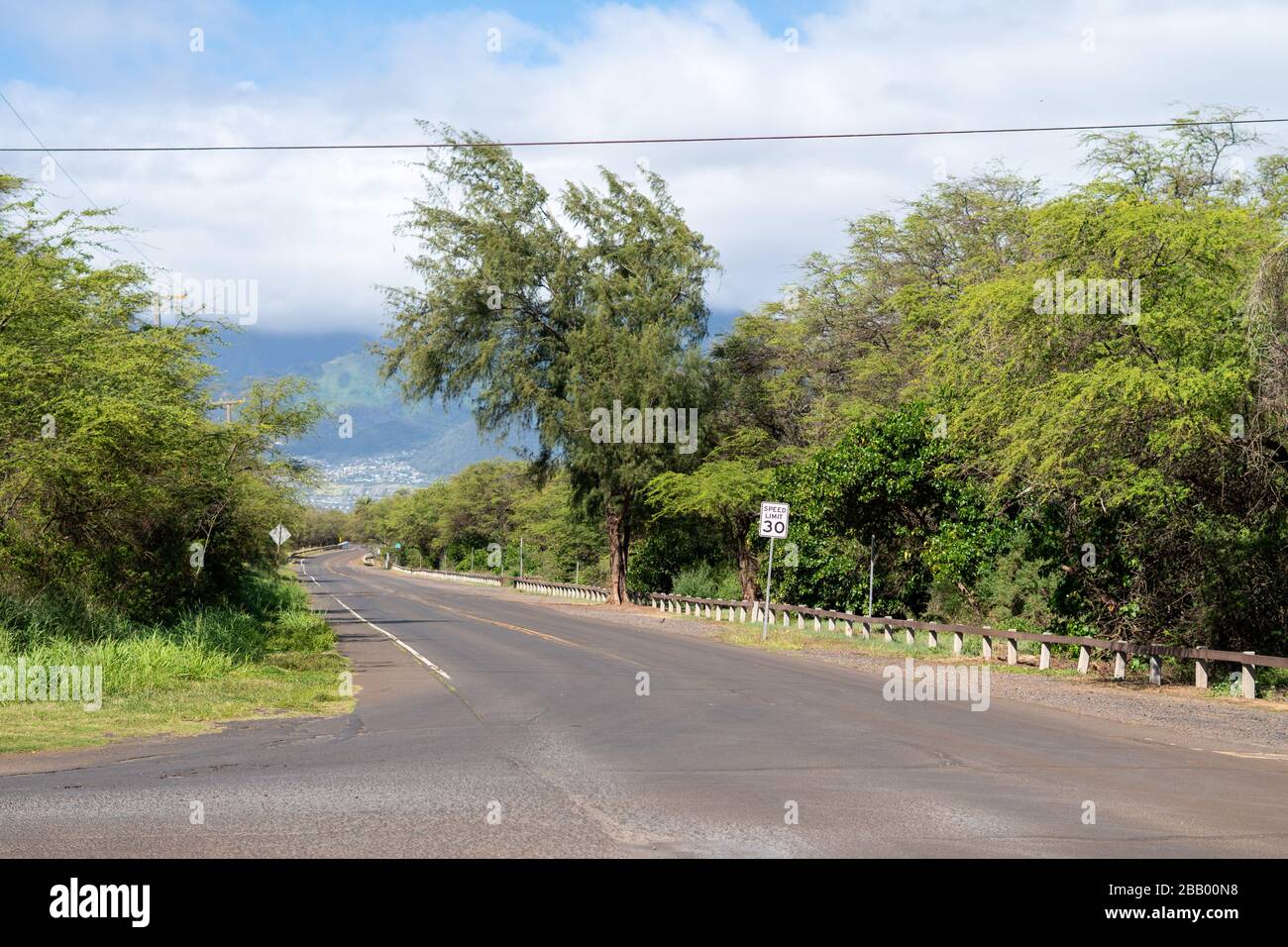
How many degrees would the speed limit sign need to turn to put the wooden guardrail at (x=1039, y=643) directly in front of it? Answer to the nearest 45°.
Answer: approximately 45° to its left

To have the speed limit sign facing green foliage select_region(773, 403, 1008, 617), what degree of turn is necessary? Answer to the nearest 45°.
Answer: approximately 135° to its left

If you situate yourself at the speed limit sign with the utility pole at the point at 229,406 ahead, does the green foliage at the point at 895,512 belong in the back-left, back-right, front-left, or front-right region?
back-right

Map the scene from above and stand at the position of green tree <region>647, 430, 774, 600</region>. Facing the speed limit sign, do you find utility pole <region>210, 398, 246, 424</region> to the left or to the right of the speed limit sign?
right

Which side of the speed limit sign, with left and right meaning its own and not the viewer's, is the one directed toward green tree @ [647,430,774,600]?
back

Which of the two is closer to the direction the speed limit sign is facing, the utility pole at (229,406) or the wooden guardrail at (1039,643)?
the wooden guardrail

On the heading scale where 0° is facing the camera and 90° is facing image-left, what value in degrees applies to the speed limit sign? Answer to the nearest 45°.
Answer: approximately 0°
